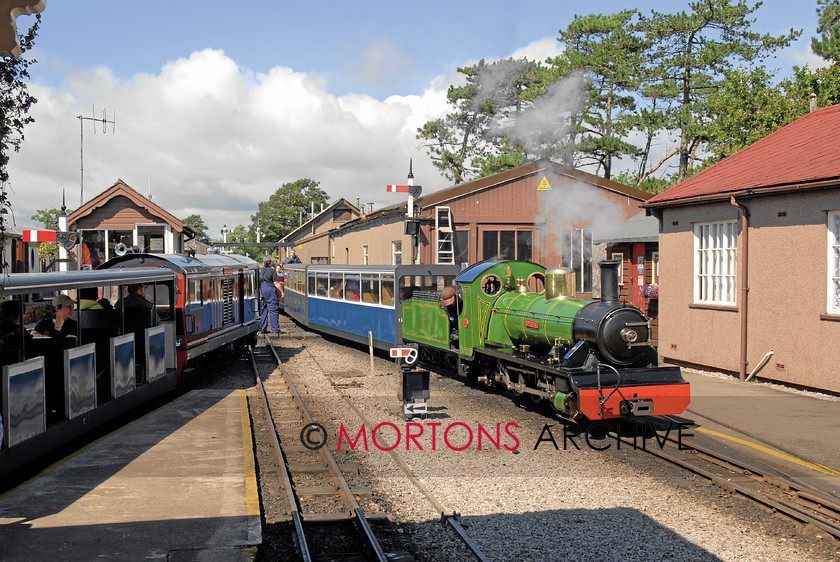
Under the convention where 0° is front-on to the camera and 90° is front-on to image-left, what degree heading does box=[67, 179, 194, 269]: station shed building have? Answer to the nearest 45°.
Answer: approximately 0°

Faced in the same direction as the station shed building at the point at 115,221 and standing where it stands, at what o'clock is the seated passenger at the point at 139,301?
The seated passenger is roughly at 12 o'clock from the station shed building.

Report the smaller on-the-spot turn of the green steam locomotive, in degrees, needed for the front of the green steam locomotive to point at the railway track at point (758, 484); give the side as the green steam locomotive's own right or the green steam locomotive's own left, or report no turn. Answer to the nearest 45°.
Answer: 0° — it already faces it

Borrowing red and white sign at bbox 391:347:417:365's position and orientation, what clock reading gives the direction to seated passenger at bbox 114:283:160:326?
The seated passenger is roughly at 3 o'clock from the red and white sign.

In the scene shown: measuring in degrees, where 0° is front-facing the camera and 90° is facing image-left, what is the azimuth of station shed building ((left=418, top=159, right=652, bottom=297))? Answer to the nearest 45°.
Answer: approximately 0°

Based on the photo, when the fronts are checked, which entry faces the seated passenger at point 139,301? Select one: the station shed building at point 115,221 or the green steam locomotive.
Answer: the station shed building

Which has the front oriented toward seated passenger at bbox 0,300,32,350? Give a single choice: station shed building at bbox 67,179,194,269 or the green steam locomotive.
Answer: the station shed building

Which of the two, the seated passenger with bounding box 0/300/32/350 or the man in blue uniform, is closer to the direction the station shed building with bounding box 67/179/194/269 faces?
the seated passenger

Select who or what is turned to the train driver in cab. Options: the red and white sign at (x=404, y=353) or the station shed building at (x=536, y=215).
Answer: the station shed building

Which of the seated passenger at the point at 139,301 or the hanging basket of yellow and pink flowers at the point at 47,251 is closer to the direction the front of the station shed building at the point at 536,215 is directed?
the seated passenger

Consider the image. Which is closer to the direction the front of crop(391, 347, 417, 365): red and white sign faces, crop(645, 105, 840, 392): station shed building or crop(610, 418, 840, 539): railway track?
the railway track

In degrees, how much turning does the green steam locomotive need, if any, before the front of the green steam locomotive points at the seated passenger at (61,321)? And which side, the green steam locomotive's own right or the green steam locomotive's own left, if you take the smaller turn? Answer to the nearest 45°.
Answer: approximately 90° to the green steam locomotive's own right

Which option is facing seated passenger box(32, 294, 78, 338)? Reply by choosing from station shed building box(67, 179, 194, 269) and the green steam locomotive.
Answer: the station shed building

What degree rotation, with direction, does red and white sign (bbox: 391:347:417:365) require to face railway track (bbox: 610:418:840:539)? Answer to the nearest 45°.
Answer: approximately 45° to its left

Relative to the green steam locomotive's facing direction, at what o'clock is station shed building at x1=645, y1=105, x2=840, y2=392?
The station shed building is roughly at 9 o'clock from the green steam locomotive.
